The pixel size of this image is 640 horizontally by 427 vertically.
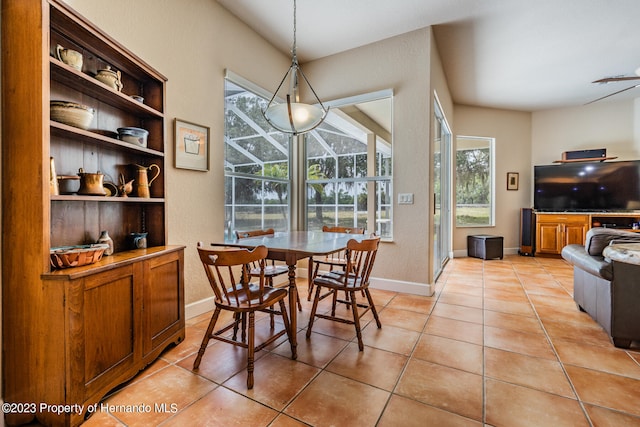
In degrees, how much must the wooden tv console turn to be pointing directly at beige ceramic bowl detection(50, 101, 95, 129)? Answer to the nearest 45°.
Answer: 0° — it already faces it

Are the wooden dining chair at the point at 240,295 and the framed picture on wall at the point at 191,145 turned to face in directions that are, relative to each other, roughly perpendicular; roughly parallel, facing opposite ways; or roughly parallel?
roughly perpendicular

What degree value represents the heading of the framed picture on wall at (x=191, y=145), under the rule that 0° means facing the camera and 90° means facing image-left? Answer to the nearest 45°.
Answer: approximately 315°

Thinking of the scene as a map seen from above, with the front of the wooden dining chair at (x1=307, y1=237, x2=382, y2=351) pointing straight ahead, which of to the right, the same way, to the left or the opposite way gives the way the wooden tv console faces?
to the left

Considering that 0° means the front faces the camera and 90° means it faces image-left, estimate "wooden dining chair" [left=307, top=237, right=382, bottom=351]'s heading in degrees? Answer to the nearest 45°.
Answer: approximately 135°

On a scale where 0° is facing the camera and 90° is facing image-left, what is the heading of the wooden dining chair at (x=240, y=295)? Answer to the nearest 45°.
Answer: approximately 225°

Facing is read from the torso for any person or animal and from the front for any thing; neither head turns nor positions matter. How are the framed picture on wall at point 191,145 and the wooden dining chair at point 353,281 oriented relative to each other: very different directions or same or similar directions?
very different directions

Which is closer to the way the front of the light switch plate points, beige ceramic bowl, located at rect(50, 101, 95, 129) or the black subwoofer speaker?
the beige ceramic bowl

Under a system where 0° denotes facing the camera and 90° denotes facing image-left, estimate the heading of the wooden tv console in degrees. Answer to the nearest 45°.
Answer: approximately 0°

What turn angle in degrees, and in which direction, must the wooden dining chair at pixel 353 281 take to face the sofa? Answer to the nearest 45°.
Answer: approximately 135° to its right

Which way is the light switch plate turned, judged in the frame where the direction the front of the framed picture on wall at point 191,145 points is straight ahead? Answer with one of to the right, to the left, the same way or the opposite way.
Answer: to the right

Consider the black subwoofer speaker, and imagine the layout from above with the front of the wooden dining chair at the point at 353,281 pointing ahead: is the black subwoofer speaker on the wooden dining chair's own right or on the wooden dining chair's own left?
on the wooden dining chair's own right

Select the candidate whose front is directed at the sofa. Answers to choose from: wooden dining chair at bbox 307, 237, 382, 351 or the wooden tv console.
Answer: the wooden tv console
